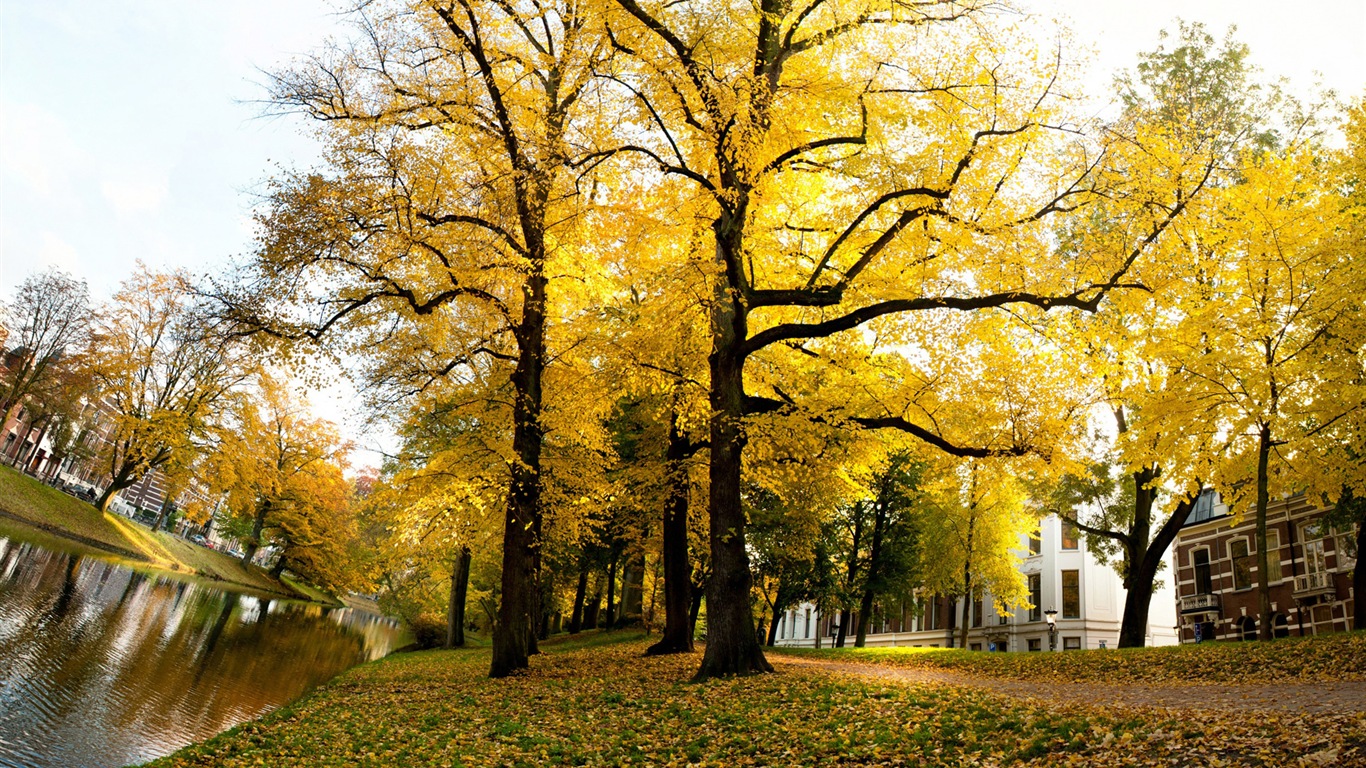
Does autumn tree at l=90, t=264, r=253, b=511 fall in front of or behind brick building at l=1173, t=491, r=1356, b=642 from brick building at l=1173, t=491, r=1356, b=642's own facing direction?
in front

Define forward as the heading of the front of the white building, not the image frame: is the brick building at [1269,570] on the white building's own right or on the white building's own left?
on the white building's own left

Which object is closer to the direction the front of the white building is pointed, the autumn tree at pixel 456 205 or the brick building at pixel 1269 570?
the autumn tree

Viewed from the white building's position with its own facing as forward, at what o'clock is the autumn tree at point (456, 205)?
The autumn tree is roughly at 11 o'clock from the white building.

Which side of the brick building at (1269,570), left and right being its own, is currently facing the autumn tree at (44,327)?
front

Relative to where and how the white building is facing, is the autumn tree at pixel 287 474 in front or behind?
in front

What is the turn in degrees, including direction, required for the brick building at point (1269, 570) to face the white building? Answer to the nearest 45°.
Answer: approximately 90° to its right

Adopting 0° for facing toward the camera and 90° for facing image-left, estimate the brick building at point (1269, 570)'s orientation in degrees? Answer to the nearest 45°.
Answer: approximately 45°

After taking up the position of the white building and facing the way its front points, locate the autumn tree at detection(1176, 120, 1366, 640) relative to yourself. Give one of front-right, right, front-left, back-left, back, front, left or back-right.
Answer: front-left

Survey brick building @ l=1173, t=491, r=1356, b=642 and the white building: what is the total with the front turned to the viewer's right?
0

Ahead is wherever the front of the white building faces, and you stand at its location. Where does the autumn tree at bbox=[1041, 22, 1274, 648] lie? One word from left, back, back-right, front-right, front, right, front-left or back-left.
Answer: front-left

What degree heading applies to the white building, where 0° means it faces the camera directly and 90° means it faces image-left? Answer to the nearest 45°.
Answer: approximately 45°

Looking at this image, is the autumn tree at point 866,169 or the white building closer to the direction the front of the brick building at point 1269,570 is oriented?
the autumn tree
